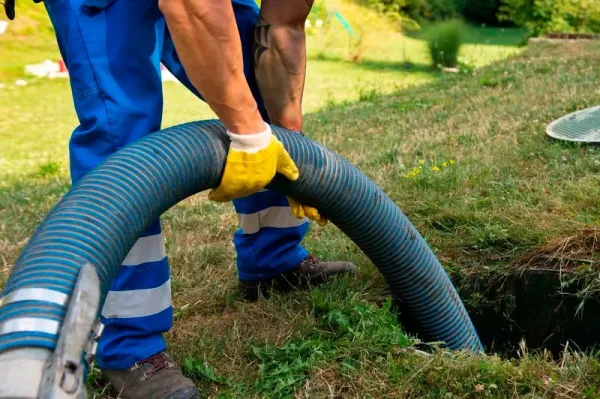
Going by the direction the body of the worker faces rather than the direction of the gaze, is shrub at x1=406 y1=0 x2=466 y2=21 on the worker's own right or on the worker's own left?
on the worker's own left

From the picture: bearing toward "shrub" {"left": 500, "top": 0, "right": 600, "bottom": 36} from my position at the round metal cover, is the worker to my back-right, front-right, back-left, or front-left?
back-left

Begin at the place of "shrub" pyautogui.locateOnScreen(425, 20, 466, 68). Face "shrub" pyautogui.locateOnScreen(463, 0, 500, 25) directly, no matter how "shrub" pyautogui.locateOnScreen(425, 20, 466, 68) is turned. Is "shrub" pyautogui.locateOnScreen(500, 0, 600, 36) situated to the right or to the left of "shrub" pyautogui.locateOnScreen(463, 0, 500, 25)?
right

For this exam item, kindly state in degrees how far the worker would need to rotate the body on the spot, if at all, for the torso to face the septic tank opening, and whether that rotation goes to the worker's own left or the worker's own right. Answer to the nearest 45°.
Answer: approximately 45° to the worker's own left

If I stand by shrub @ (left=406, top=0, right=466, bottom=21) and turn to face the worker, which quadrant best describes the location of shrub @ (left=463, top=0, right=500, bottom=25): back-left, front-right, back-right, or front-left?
back-left

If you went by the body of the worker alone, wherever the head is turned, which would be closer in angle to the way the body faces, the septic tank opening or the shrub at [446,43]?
the septic tank opening

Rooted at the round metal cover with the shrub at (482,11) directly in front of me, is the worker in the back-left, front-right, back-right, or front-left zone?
back-left

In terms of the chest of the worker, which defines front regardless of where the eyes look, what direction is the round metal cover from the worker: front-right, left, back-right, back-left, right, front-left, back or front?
left

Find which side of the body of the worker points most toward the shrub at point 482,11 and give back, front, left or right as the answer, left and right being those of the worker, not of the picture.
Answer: left

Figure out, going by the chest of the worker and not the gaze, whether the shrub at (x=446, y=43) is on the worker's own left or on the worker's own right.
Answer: on the worker's own left
